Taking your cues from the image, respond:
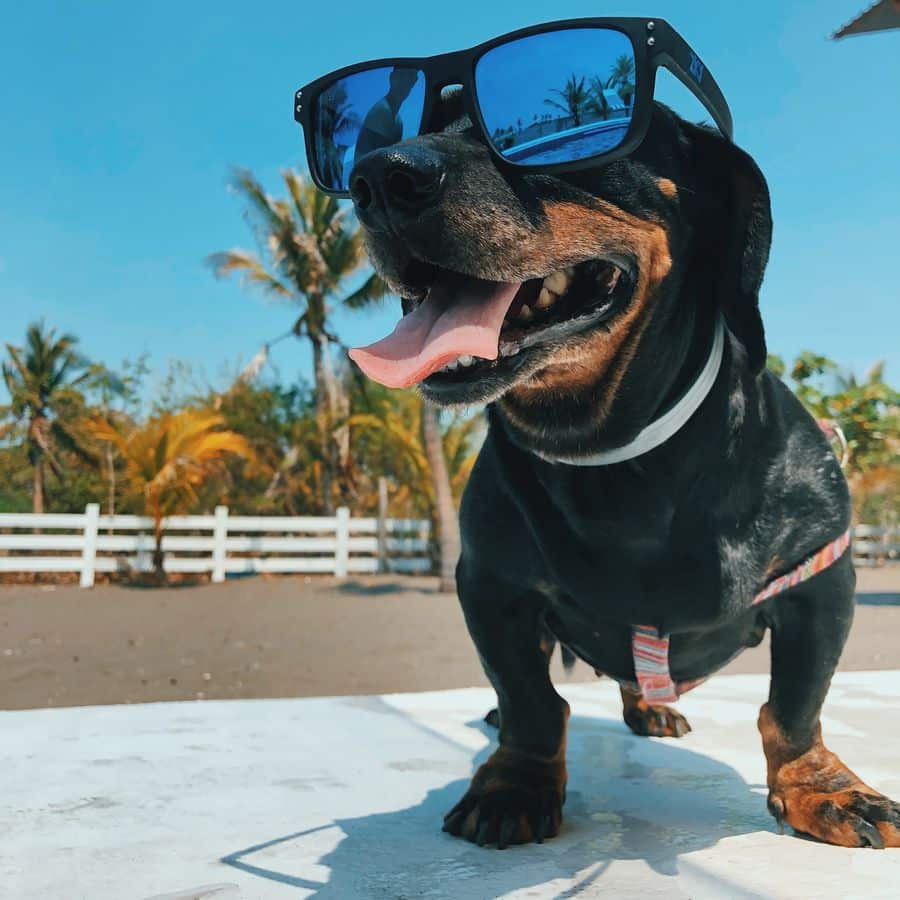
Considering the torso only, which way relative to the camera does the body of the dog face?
toward the camera

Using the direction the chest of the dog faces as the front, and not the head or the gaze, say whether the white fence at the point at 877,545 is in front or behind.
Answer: behind

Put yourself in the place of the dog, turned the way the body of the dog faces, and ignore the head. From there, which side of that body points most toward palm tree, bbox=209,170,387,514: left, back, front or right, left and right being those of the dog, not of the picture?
back

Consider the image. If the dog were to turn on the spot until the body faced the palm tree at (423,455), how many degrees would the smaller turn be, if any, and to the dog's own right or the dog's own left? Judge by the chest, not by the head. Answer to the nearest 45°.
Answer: approximately 180°

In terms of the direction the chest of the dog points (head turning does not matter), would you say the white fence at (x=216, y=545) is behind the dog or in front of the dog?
behind
